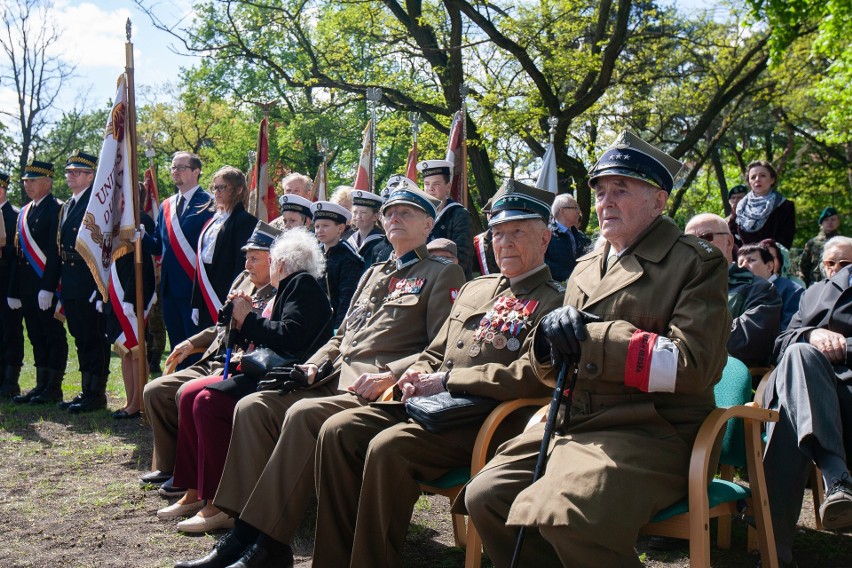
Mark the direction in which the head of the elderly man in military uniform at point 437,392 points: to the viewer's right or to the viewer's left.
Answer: to the viewer's left

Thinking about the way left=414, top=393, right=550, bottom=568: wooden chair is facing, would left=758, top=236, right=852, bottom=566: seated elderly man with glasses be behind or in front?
behind

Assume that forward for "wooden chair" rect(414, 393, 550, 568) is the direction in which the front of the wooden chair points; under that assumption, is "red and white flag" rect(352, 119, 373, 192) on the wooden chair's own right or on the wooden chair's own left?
on the wooden chair's own right

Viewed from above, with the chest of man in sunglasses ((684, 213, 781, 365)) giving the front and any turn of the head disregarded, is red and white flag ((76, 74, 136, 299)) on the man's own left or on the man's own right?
on the man's own right

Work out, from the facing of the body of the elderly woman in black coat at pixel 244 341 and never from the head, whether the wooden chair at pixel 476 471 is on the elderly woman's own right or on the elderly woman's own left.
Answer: on the elderly woman's own left

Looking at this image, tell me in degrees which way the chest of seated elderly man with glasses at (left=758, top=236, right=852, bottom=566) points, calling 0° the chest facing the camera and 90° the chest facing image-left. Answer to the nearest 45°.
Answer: approximately 45°

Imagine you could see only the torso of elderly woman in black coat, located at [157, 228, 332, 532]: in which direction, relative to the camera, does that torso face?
to the viewer's left

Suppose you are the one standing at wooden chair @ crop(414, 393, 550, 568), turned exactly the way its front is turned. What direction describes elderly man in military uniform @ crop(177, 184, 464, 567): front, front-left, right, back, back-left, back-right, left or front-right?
right

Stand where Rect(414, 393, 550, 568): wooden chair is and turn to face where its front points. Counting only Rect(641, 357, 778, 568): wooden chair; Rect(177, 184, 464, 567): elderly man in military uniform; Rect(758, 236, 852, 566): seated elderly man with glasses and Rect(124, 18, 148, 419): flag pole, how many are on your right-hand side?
2

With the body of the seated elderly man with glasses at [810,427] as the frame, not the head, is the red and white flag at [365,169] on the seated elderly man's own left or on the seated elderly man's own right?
on the seated elderly man's own right

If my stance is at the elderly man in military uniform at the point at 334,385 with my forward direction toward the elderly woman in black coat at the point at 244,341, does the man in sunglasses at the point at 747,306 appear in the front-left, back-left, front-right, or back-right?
back-right

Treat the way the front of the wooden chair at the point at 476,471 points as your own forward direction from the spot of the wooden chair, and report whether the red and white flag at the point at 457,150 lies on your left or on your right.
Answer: on your right
